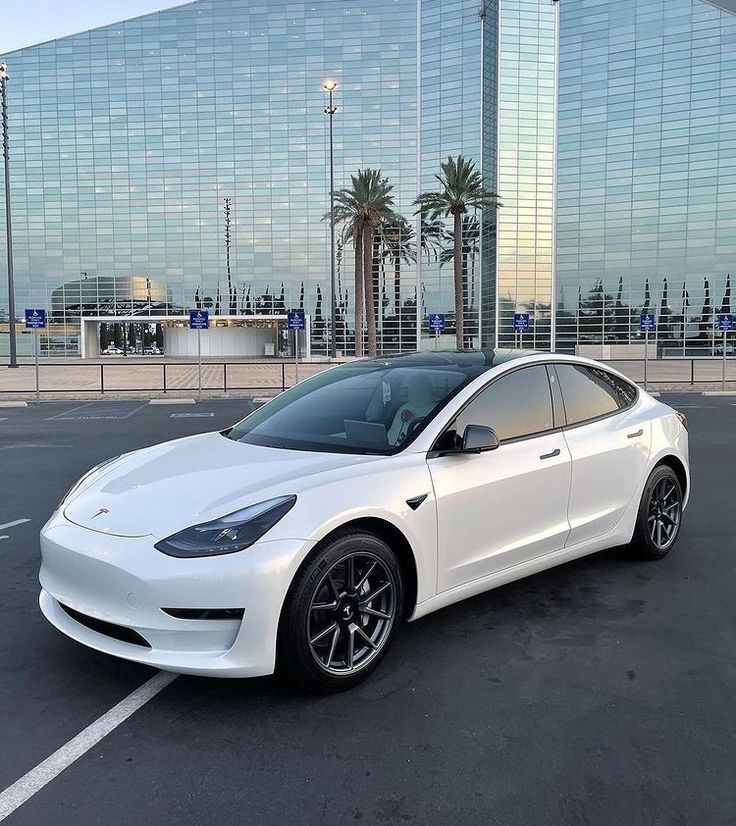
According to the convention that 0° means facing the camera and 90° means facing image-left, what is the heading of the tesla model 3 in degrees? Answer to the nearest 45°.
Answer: approximately 45°

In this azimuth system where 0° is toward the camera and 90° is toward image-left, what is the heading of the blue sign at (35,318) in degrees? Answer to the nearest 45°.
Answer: approximately 0°

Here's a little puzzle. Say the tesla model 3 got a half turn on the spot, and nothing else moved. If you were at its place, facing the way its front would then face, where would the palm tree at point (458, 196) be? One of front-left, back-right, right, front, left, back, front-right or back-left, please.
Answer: front-left

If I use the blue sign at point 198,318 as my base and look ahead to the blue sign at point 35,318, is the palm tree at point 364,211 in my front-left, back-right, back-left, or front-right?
back-right

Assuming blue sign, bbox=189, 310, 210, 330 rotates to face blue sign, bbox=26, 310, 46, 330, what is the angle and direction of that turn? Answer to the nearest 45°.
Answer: approximately 90° to its right

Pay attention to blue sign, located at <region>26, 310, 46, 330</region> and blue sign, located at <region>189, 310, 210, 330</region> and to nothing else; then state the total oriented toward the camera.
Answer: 2

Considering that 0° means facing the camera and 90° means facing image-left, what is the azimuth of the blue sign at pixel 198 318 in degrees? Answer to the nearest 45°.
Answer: approximately 0°
